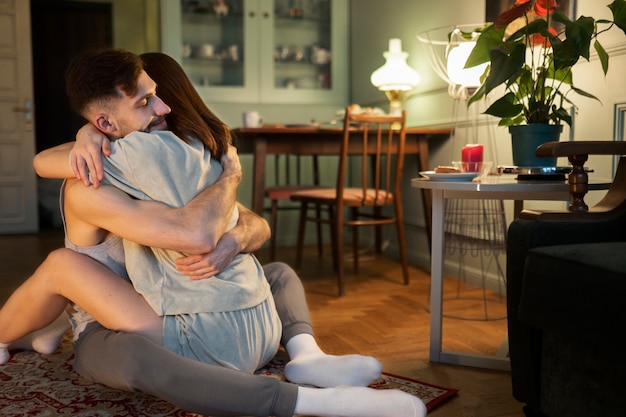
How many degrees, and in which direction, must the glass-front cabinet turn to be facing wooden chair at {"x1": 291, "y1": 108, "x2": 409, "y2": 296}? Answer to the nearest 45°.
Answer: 0° — it already faces it

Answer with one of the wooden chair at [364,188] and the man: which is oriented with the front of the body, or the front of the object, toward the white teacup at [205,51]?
the wooden chair

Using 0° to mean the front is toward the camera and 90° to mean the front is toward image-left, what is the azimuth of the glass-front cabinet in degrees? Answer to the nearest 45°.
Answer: approximately 0°

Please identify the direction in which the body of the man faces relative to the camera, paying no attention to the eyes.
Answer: to the viewer's right

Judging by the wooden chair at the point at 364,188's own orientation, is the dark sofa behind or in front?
behind

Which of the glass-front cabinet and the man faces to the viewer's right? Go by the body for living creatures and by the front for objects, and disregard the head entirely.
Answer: the man

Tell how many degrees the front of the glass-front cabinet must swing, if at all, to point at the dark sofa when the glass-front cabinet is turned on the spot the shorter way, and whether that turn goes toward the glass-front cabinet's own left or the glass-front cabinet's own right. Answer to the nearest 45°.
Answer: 0° — it already faces it

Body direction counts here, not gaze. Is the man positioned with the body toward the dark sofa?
yes
